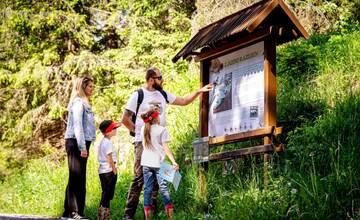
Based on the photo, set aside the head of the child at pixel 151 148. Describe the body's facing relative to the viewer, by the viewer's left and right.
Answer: facing away from the viewer and to the right of the viewer

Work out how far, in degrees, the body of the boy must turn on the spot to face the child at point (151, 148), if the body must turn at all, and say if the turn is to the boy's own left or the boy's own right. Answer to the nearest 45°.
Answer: approximately 45° to the boy's own right

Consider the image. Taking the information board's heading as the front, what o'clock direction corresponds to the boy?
The boy is roughly at 2 o'clock from the information board.

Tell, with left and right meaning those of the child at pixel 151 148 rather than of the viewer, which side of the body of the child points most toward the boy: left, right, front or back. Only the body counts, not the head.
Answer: left

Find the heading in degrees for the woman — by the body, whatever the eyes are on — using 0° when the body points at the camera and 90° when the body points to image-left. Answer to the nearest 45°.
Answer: approximately 270°

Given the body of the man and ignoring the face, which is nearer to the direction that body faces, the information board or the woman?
the information board

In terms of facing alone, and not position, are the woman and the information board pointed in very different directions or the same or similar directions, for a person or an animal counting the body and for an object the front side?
very different directions

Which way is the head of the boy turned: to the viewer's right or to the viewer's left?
to the viewer's right

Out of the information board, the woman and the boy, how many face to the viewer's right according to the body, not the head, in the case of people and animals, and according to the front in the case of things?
2

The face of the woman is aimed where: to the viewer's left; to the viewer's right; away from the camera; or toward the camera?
to the viewer's right

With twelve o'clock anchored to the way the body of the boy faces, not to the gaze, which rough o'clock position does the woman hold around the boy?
The woman is roughly at 5 o'clock from the boy.

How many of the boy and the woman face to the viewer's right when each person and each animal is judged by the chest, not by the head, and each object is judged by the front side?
2

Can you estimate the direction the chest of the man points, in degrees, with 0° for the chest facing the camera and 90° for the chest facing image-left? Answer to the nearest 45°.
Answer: approximately 315°

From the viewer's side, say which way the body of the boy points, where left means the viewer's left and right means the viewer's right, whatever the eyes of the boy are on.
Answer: facing to the right of the viewer
